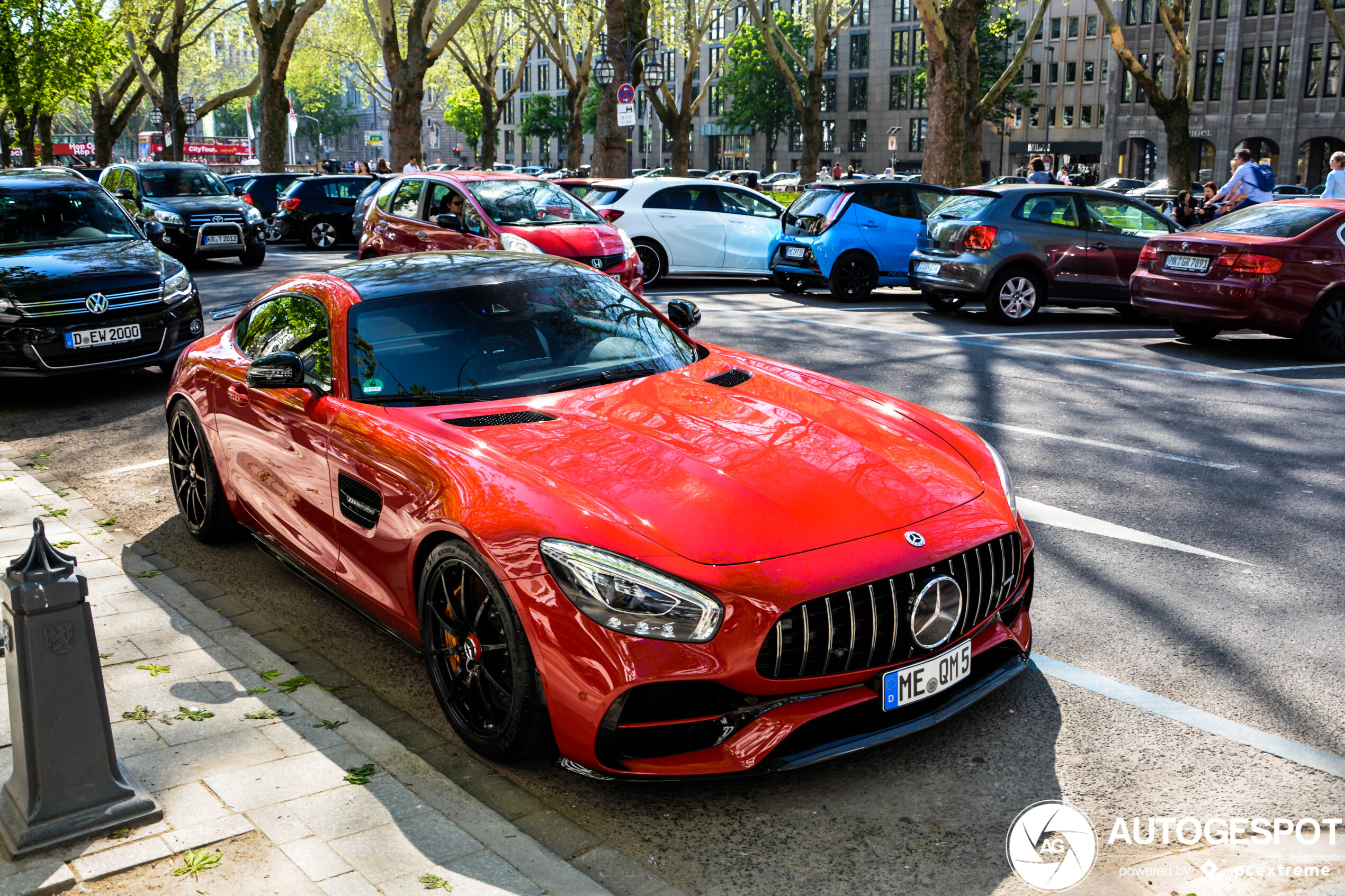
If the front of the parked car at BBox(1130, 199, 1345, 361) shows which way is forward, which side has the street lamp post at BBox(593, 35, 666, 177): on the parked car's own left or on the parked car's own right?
on the parked car's own left

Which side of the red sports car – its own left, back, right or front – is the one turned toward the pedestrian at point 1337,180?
left

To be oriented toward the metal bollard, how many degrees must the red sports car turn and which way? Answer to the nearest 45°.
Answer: approximately 90° to its right

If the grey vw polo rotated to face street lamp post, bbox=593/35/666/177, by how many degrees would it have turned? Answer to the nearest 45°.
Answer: approximately 90° to its left

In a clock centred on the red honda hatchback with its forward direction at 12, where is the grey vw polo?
The grey vw polo is roughly at 11 o'clock from the red honda hatchback.

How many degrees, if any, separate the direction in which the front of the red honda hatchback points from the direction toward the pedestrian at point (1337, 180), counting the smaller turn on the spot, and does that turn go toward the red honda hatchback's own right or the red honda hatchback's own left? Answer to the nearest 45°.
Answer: approximately 45° to the red honda hatchback's own left

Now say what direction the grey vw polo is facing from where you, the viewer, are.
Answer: facing away from the viewer and to the right of the viewer

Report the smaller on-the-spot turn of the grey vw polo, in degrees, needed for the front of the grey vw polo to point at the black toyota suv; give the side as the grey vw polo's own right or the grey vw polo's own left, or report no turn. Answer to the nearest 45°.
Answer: approximately 135° to the grey vw polo's own left

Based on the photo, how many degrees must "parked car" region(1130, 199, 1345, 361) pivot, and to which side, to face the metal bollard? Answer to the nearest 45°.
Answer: approximately 135° to its right

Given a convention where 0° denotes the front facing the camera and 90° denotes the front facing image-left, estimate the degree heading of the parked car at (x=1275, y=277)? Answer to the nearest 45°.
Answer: approximately 225°

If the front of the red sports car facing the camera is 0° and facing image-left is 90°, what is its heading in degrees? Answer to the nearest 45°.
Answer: approximately 315°

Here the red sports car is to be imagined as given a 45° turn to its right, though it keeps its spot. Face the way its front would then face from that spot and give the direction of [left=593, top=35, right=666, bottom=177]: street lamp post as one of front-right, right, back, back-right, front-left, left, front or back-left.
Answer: back
